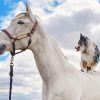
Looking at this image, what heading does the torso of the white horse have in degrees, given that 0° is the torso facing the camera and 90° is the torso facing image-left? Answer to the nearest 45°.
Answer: approximately 90°
